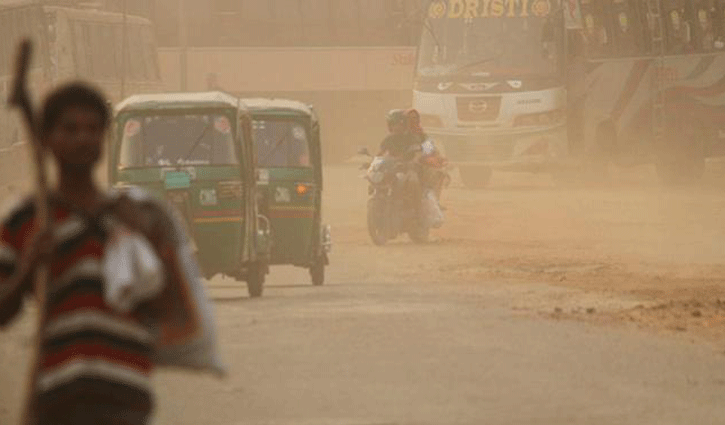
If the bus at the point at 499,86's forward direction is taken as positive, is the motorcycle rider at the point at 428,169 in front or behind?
in front

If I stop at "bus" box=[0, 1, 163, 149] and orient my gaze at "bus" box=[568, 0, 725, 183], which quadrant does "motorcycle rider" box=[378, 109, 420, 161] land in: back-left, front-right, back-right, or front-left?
front-right

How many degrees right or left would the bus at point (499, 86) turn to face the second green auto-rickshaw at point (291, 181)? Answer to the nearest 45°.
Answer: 0° — it already faces it

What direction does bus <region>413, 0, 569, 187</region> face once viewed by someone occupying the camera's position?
facing the viewer

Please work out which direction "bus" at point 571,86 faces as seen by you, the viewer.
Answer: facing the viewer and to the left of the viewer

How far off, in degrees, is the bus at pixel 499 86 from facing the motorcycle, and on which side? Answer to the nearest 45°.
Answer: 0° — it already faces it

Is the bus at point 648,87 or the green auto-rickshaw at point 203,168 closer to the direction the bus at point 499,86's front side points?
the green auto-rickshaw

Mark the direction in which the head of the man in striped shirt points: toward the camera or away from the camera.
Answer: toward the camera

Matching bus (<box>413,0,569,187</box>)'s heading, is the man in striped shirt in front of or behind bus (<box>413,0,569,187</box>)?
in front
